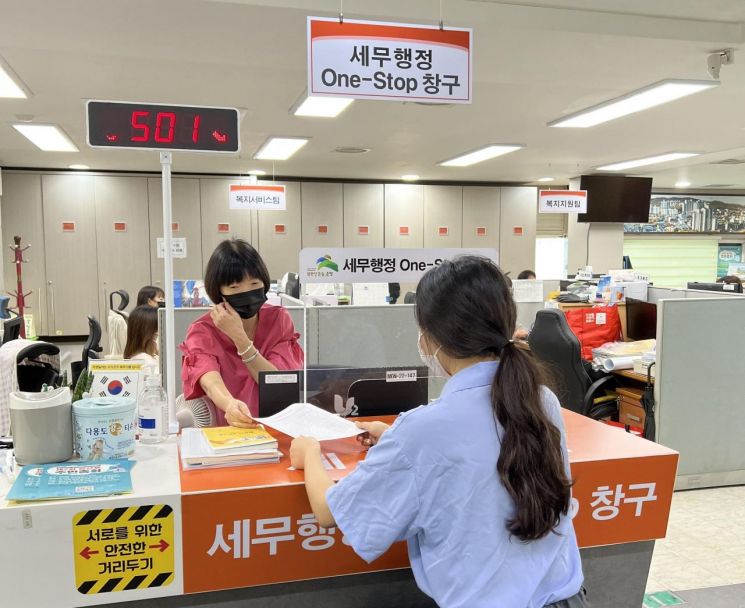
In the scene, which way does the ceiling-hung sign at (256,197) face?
toward the camera

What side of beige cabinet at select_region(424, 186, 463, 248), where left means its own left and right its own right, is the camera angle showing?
front

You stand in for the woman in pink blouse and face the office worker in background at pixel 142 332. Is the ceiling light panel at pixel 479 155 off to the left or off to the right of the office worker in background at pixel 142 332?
right

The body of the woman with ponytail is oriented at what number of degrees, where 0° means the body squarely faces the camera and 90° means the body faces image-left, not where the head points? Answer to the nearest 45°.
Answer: approximately 135°

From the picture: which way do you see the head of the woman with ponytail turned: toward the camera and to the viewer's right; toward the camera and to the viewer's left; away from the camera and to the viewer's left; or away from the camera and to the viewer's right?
away from the camera and to the viewer's left

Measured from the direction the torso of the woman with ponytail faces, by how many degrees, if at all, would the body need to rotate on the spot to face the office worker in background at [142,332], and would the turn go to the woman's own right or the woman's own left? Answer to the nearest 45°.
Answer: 0° — they already face them

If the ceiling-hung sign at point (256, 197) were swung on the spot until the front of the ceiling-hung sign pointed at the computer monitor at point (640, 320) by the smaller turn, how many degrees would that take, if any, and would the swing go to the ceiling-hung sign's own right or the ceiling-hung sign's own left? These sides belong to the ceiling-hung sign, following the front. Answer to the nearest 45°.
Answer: approximately 45° to the ceiling-hung sign's own left

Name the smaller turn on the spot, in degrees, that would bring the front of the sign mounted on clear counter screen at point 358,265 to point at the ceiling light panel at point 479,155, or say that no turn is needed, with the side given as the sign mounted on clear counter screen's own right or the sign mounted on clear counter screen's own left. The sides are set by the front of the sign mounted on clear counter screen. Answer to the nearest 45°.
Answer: approximately 180°

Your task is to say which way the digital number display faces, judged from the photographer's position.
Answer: facing the viewer

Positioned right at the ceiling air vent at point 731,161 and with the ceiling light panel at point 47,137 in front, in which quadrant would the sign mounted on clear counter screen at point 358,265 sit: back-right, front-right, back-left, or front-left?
front-left

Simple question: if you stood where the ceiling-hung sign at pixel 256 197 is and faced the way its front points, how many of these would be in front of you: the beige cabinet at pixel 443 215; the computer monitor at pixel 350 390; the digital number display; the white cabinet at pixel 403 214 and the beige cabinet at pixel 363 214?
2

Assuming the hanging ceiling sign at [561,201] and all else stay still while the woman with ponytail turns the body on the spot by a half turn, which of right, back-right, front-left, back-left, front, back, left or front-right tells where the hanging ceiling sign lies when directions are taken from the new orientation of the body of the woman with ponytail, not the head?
back-left

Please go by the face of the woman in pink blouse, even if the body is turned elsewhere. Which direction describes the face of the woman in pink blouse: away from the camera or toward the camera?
toward the camera

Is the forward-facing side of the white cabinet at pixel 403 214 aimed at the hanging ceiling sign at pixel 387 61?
yes
